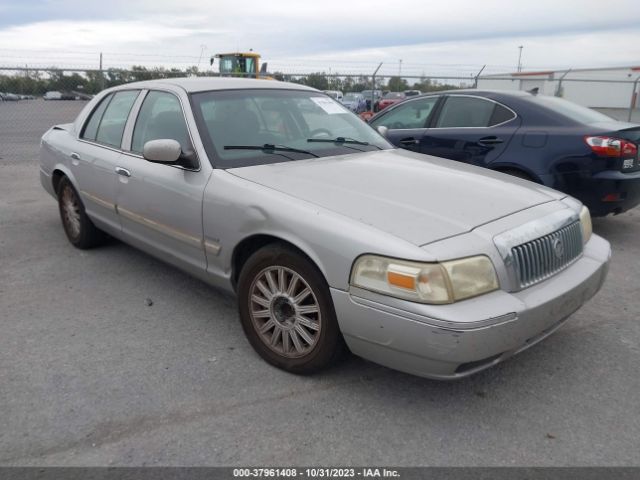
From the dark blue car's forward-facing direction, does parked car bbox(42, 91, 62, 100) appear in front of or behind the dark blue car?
in front

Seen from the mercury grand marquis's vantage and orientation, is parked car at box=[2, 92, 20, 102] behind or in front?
behind

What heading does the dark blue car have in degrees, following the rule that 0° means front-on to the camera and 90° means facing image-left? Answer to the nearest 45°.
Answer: approximately 135°

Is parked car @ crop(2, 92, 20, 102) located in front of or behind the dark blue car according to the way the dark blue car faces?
in front

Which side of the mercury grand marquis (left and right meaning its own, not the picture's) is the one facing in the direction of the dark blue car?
left

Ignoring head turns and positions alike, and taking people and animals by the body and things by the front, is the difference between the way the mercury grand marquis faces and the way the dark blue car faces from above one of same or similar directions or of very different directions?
very different directions
